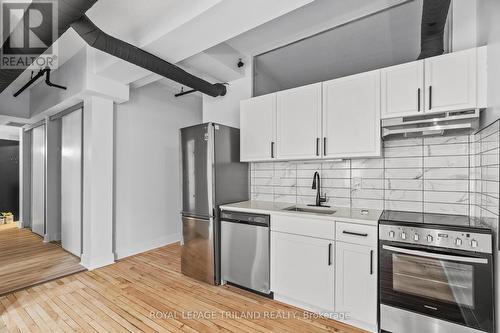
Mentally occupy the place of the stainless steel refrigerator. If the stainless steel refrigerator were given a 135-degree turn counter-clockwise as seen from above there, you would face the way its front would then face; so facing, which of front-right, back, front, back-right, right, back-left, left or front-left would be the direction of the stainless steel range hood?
front-right

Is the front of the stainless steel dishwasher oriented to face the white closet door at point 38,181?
no

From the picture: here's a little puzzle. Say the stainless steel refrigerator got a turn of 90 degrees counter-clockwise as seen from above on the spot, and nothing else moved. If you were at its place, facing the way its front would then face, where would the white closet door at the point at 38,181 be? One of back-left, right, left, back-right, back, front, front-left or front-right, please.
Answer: back

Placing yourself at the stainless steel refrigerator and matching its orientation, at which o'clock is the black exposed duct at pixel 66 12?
The black exposed duct is roughly at 12 o'clock from the stainless steel refrigerator.

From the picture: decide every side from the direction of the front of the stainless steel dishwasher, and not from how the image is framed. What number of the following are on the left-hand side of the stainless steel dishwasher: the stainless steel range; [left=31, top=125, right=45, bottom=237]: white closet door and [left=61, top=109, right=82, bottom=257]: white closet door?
1

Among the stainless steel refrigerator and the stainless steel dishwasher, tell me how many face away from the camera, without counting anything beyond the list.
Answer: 0

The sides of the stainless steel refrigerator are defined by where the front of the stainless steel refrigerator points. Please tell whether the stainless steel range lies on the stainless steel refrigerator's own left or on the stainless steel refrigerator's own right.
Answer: on the stainless steel refrigerator's own left

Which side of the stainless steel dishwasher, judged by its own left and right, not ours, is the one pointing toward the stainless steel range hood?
left

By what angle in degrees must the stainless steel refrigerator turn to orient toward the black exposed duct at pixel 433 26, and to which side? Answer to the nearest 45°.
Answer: approximately 90° to its left

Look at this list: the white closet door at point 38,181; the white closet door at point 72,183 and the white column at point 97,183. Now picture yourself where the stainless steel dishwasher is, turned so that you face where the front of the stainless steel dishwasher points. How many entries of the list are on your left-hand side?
0

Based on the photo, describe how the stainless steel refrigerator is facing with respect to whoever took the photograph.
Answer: facing the viewer and to the left of the viewer

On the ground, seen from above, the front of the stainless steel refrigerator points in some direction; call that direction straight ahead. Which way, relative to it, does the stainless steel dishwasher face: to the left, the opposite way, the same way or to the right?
the same way

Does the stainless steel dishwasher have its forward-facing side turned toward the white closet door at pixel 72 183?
no
